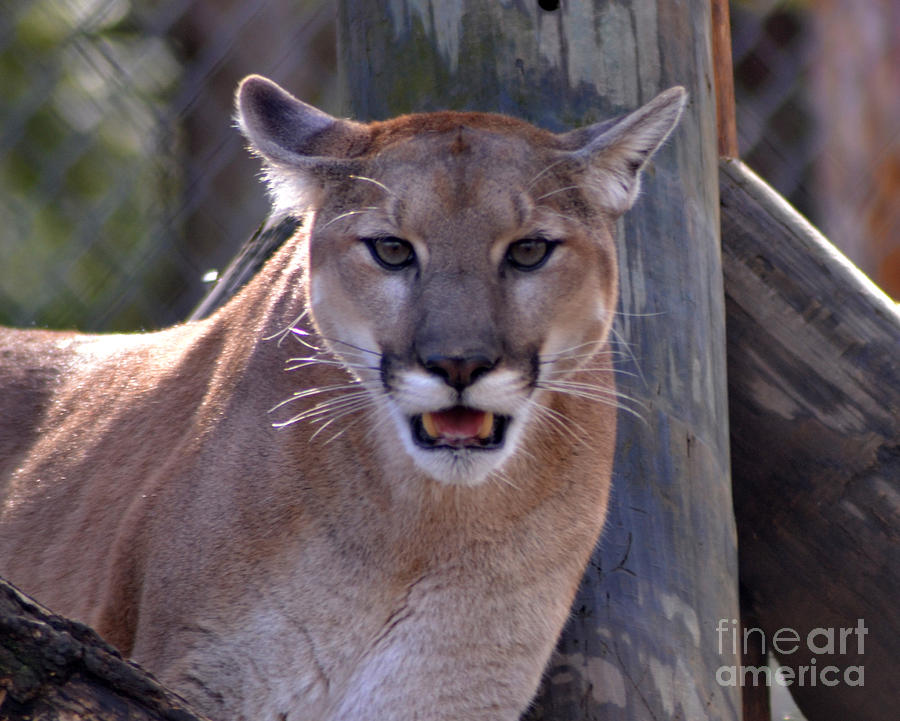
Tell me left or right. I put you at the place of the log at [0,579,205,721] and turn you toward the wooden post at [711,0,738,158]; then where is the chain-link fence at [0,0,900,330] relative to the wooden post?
left

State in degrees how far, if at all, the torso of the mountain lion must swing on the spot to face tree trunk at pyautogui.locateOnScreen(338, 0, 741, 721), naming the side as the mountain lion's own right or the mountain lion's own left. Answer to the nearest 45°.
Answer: approximately 90° to the mountain lion's own left

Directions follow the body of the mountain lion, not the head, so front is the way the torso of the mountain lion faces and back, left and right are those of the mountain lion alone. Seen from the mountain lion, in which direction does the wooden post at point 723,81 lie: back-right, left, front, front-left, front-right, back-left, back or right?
left

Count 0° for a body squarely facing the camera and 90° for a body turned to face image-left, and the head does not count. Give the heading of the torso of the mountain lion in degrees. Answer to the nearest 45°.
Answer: approximately 315°

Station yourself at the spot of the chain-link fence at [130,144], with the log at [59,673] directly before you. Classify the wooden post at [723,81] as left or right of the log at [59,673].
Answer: left
